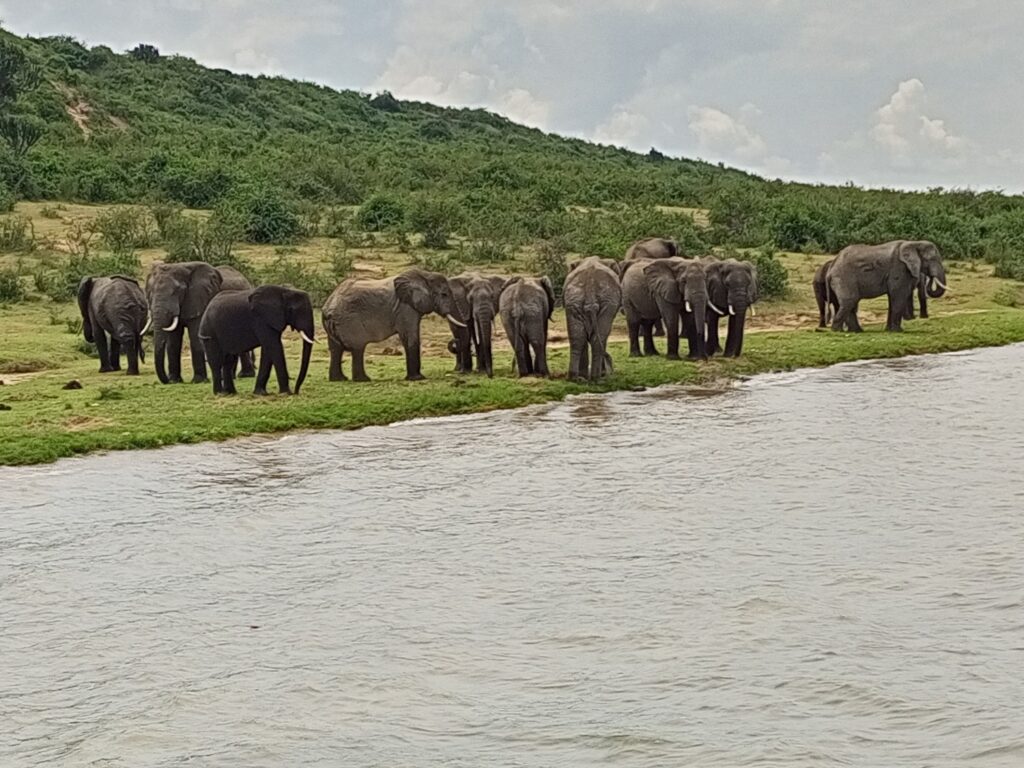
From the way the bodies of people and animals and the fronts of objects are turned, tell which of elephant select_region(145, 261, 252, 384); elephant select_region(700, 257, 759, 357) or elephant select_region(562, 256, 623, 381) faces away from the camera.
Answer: elephant select_region(562, 256, 623, 381)

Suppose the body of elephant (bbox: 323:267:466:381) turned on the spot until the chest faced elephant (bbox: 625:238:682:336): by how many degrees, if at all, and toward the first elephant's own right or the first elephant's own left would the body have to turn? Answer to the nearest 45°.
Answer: approximately 45° to the first elephant's own left

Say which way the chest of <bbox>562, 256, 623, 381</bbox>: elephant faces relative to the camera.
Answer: away from the camera

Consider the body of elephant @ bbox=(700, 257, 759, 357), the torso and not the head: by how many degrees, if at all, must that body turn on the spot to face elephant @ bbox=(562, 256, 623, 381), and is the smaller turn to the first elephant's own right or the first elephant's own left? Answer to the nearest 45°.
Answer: approximately 45° to the first elephant's own right

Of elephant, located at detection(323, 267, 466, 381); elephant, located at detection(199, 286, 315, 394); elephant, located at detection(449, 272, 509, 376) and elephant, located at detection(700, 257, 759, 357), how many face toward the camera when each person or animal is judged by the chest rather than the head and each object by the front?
2

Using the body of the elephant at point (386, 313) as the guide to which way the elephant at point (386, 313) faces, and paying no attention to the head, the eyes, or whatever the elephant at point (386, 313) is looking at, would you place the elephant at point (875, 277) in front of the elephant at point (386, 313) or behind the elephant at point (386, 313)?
in front

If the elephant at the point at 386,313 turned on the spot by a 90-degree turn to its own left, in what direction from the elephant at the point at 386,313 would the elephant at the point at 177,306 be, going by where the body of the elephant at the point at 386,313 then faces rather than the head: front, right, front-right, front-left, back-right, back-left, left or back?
left

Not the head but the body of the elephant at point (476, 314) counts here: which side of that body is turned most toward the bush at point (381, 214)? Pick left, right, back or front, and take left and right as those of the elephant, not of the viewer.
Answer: back

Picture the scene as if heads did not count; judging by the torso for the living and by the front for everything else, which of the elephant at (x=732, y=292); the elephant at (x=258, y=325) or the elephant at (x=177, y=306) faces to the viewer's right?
the elephant at (x=258, y=325)

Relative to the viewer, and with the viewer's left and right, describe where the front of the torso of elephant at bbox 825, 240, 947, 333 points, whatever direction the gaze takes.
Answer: facing to the right of the viewer

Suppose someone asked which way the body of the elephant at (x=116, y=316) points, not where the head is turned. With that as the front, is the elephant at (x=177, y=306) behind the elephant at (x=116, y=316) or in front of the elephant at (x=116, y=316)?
behind

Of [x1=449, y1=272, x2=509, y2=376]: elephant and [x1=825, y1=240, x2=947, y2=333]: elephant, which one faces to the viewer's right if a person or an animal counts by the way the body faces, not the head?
[x1=825, y1=240, x2=947, y2=333]: elephant

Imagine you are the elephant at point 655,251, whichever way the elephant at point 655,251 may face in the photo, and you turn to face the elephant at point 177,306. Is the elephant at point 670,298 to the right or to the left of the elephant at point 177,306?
left

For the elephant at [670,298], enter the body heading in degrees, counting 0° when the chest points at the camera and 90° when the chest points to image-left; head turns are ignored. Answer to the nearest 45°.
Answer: approximately 315°
